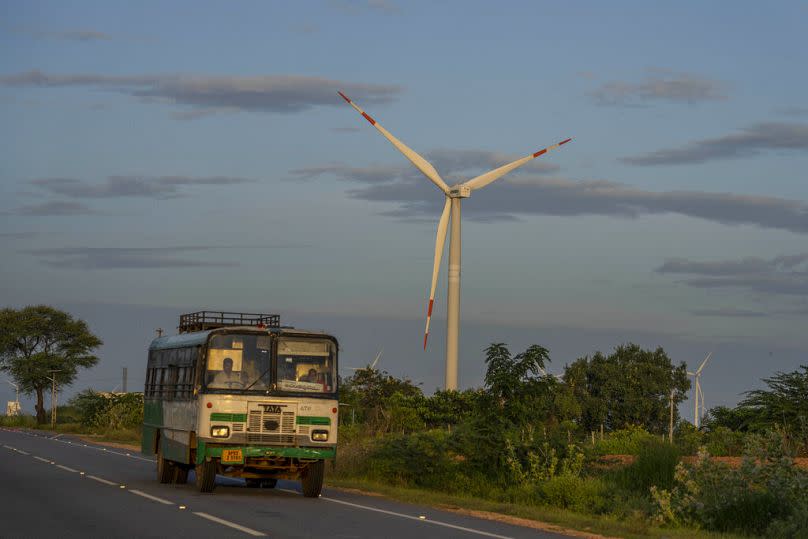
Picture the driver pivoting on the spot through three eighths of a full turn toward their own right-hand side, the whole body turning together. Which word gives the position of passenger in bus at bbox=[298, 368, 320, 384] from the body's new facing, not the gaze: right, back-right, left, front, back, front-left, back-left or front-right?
back-right

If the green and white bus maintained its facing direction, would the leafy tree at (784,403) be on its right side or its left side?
on its left

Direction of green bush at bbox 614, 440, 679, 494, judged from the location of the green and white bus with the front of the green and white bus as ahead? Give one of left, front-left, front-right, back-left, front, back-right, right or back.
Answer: left

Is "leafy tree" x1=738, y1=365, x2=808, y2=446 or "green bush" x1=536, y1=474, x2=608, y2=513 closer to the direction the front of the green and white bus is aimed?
the green bush

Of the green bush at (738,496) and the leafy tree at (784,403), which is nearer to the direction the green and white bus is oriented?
the green bush

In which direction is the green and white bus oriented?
toward the camera

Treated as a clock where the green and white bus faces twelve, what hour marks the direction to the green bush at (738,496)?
The green bush is roughly at 10 o'clock from the green and white bus.

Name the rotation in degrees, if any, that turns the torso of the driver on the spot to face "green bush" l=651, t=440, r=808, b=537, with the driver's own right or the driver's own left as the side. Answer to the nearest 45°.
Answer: approximately 45° to the driver's own left

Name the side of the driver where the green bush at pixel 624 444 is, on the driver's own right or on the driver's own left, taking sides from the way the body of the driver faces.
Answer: on the driver's own left
